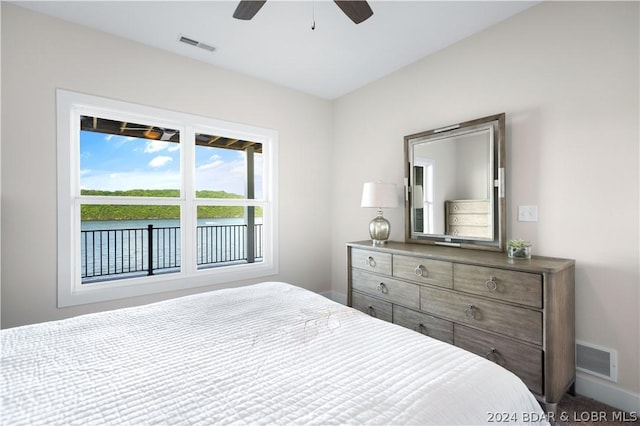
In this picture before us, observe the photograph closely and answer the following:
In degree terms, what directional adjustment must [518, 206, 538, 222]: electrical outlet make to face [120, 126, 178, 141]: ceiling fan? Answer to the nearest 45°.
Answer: approximately 90° to its right

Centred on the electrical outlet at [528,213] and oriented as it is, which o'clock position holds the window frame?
The window frame is roughly at 2 o'clock from the electrical outlet.

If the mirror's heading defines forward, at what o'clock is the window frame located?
The window frame is roughly at 1 o'clock from the mirror.

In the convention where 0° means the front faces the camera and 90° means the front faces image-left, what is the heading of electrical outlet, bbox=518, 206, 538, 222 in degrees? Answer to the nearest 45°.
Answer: approximately 0°

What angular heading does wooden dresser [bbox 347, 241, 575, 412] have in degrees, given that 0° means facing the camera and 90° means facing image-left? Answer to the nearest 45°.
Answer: approximately 45°

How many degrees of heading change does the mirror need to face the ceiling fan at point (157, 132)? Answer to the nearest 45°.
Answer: approximately 45° to its right
